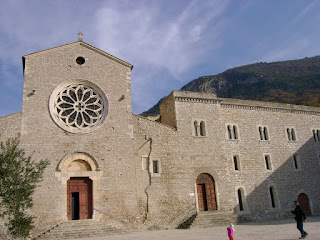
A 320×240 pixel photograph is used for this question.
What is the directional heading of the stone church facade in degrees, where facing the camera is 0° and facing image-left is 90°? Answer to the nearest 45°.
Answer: approximately 0°
